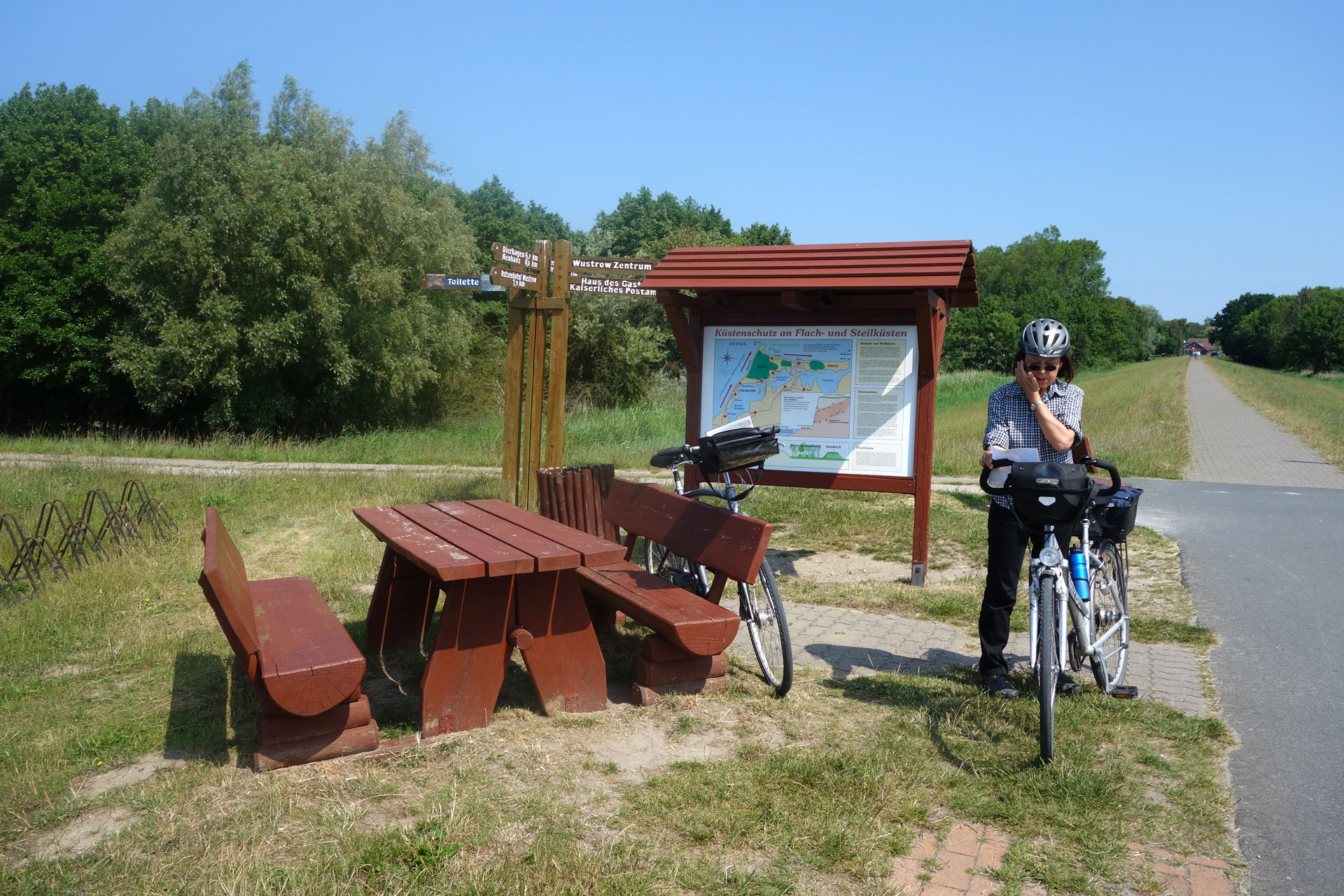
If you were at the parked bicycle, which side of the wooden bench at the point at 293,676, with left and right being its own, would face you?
front

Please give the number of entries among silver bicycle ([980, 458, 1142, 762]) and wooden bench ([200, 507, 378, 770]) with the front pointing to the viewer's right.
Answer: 1

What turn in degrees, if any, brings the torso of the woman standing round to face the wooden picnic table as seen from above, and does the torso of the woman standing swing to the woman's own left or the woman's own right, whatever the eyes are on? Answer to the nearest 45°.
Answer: approximately 45° to the woman's own right

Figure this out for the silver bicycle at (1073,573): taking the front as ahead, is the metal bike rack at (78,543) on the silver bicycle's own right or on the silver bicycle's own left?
on the silver bicycle's own right

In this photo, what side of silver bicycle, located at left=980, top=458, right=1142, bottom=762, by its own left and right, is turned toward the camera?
front

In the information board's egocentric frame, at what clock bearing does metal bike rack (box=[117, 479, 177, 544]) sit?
The metal bike rack is roughly at 3 o'clock from the information board.

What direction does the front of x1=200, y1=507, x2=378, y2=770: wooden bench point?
to the viewer's right

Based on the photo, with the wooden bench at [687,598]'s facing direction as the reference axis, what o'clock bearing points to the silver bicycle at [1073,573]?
The silver bicycle is roughly at 8 o'clock from the wooden bench.

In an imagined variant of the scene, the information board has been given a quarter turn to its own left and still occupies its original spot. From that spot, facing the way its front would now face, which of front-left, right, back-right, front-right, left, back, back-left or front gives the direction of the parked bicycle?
right

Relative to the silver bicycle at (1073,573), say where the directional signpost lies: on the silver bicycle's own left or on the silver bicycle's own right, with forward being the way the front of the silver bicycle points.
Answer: on the silver bicycle's own right

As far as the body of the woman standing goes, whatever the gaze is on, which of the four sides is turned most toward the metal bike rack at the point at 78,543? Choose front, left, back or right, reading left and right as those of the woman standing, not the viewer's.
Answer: right

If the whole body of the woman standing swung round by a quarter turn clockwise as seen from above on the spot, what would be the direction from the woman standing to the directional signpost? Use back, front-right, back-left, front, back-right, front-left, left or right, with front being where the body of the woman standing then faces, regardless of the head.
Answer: front-right

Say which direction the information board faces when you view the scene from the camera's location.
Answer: facing the viewer

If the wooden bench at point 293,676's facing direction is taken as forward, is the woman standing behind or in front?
in front

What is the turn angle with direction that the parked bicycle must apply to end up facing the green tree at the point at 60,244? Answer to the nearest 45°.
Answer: approximately 180°

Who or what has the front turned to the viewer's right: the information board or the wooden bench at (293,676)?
the wooden bench

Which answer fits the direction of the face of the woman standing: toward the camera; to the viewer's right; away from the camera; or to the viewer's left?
toward the camera
